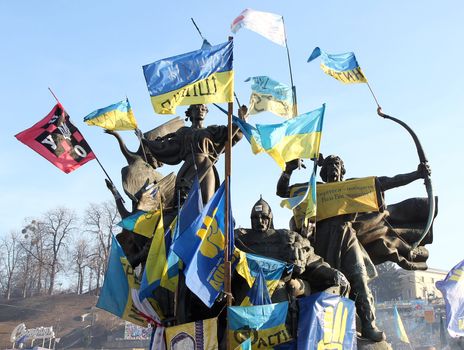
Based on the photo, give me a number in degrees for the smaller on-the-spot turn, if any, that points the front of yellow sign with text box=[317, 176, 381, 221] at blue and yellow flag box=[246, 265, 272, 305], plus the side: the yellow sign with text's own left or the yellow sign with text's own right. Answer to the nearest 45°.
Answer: approximately 45° to the yellow sign with text's own right

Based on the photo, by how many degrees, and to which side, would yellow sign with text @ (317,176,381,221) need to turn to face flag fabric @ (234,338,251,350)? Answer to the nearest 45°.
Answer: approximately 45° to its right

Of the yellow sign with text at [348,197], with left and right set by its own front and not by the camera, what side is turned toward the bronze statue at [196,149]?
right

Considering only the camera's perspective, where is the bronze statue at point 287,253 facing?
facing the viewer

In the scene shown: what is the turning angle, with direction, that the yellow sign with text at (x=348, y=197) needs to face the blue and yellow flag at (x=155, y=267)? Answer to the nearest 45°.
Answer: approximately 45° to its right

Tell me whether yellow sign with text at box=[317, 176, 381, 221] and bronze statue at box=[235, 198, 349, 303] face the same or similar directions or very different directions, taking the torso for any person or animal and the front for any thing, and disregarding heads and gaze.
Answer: same or similar directions

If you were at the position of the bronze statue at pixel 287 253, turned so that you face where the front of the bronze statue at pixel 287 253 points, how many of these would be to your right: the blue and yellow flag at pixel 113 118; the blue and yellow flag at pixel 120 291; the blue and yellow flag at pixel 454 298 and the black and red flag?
3

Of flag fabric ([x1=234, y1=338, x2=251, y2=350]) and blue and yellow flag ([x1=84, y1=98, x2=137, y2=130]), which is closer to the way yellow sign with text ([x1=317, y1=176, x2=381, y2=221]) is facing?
the flag fabric

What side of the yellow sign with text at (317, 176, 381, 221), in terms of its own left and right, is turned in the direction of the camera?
front

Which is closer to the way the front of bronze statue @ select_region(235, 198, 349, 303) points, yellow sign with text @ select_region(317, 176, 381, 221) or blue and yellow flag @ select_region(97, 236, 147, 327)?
the blue and yellow flag

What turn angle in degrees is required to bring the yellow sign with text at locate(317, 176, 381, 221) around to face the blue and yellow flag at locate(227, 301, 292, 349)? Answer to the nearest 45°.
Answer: approximately 45° to its right

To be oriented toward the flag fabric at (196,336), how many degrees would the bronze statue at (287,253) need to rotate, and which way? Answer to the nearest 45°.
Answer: approximately 45° to its right

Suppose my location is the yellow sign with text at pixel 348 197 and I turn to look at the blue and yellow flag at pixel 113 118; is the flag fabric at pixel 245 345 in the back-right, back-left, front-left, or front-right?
front-left

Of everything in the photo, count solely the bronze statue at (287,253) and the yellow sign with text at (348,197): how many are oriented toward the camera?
2
